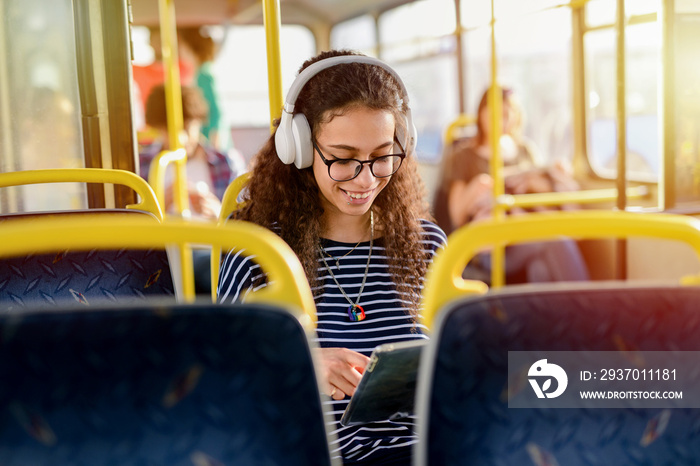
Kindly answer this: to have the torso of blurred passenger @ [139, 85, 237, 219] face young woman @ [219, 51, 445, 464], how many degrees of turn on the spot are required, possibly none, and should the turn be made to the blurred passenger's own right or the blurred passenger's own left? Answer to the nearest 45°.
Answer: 0° — they already face them

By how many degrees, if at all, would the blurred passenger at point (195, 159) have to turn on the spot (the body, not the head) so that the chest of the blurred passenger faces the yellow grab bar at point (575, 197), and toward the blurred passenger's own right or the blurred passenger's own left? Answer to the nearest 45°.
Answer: approximately 90° to the blurred passenger's own left

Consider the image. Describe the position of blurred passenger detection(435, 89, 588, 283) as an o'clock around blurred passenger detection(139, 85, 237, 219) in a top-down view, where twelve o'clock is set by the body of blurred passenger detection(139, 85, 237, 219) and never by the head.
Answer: blurred passenger detection(435, 89, 588, 283) is roughly at 9 o'clock from blurred passenger detection(139, 85, 237, 219).

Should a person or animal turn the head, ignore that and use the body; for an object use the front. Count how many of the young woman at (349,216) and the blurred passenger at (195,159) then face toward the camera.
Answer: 2

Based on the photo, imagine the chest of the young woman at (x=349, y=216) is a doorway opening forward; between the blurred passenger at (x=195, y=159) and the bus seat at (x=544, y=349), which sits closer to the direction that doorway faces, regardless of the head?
the bus seat

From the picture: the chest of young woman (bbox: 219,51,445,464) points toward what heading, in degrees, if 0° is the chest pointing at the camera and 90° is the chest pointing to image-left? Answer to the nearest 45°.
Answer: approximately 0°

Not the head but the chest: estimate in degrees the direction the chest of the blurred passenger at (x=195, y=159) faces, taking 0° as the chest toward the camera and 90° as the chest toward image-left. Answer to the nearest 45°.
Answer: approximately 0°

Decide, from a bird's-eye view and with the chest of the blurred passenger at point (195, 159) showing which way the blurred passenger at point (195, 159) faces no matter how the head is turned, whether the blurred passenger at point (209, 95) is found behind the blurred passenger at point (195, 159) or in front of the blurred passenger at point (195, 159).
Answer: behind
